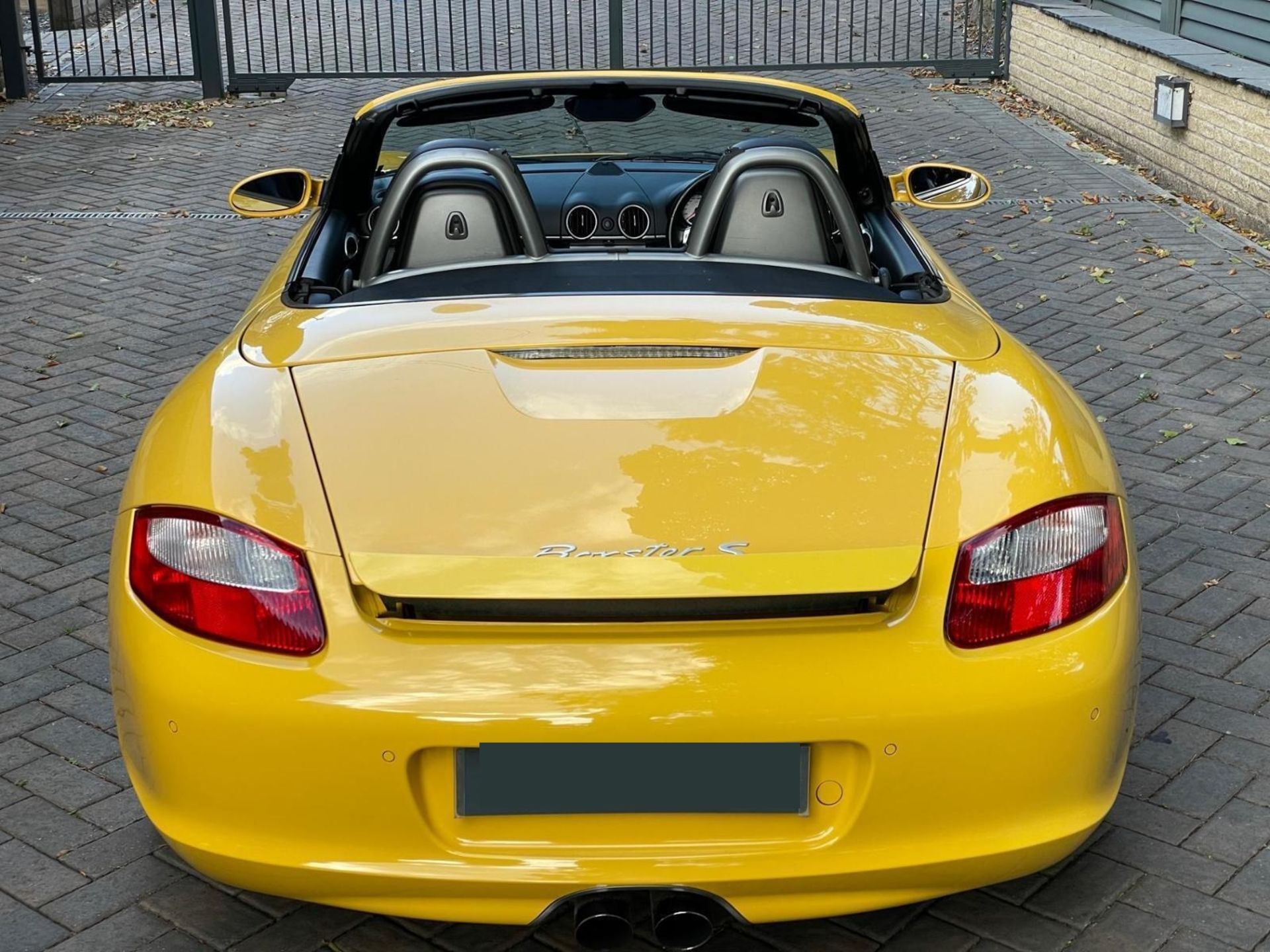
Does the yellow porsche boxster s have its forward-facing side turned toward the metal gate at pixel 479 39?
yes

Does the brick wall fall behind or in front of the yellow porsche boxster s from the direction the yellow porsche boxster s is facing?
in front

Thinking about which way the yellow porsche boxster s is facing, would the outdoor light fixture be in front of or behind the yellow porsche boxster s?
in front

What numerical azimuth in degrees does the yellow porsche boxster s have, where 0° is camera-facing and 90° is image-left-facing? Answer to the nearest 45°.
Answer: approximately 180°

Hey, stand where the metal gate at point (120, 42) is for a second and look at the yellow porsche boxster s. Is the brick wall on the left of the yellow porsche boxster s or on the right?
left
